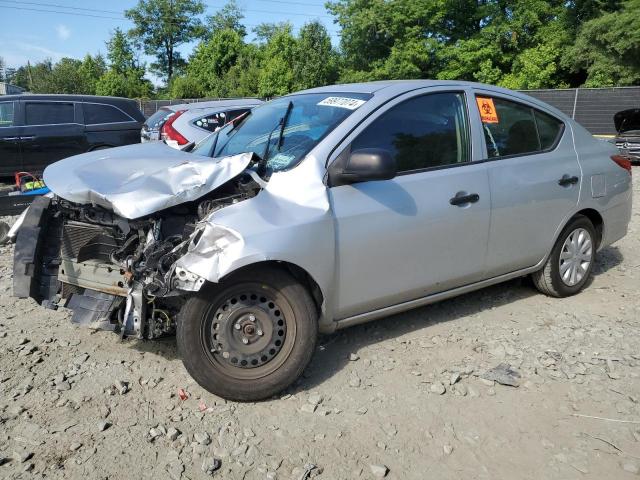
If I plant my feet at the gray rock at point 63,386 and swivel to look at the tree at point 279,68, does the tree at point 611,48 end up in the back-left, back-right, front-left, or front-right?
front-right

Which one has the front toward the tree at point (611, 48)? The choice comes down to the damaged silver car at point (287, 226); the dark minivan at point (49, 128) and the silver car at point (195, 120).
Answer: the silver car at point (195, 120)

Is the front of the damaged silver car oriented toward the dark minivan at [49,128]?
no

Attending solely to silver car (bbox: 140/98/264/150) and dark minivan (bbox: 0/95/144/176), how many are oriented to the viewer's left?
1

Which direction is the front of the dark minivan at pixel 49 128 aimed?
to the viewer's left

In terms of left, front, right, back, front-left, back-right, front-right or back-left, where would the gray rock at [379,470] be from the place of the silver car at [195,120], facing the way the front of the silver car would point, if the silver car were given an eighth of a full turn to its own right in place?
right

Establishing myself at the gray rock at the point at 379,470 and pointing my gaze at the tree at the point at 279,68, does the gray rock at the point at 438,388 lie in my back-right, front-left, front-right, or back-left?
front-right

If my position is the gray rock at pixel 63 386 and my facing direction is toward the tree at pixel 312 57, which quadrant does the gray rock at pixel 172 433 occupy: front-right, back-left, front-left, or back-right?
back-right

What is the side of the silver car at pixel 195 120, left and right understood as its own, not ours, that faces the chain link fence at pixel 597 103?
front

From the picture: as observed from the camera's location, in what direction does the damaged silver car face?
facing the viewer and to the left of the viewer

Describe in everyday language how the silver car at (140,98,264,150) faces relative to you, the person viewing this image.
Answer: facing away from the viewer and to the right of the viewer

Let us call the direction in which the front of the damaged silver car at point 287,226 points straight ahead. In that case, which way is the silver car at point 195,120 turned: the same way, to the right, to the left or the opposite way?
the opposite way

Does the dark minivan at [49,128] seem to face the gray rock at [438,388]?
no

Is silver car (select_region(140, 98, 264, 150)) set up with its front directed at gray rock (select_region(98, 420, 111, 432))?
no

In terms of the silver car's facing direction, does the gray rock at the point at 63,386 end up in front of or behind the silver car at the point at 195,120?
behind
